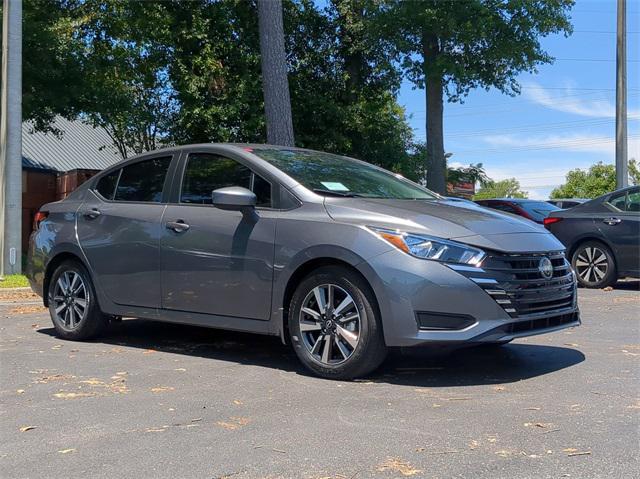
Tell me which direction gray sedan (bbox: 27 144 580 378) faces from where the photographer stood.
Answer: facing the viewer and to the right of the viewer

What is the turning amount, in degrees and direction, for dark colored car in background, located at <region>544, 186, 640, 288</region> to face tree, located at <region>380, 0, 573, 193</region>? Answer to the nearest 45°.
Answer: approximately 90° to its left

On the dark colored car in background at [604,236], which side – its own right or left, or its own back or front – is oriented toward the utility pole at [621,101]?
left

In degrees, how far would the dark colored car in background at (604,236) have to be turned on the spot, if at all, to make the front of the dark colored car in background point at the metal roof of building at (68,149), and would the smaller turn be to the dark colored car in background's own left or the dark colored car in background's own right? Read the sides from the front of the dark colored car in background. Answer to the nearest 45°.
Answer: approximately 135° to the dark colored car in background's own left

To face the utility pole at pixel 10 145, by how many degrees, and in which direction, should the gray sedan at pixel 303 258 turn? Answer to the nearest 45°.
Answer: approximately 180°

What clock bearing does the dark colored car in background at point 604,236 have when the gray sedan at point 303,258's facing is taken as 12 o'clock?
The dark colored car in background is roughly at 9 o'clock from the gray sedan.

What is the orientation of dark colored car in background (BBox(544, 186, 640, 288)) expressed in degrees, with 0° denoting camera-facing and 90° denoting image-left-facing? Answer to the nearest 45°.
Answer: approximately 270°

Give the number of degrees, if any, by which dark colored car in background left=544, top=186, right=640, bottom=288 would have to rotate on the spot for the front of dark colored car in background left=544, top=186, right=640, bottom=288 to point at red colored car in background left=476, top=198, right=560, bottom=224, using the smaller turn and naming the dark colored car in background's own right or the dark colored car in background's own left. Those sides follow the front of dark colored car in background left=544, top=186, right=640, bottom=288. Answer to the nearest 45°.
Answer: approximately 90° to the dark colored car in background's own left

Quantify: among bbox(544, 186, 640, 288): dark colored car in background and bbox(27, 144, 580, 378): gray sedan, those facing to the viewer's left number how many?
0

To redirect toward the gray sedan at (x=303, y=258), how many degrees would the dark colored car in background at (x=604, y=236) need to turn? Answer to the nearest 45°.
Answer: approximately 90° to its right

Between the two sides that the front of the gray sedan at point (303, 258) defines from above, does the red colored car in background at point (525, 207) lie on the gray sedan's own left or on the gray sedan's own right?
on the gray sedan's own left
